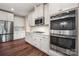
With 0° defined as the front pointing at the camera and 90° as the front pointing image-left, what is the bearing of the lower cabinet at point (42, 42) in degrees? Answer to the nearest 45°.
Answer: approximately 45°

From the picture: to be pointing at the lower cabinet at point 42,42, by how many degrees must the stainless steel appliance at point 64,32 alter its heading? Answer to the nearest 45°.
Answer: approximately 90° to its right

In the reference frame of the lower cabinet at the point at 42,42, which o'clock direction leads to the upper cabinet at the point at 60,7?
The upper cabinet is roughly at 10 o'clock from the lower cabinet.

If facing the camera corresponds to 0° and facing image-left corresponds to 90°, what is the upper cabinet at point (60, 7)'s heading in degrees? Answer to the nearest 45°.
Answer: approximately 45°

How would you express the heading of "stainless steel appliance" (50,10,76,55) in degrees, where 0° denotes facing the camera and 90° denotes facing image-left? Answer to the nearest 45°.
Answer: approximately 45°
